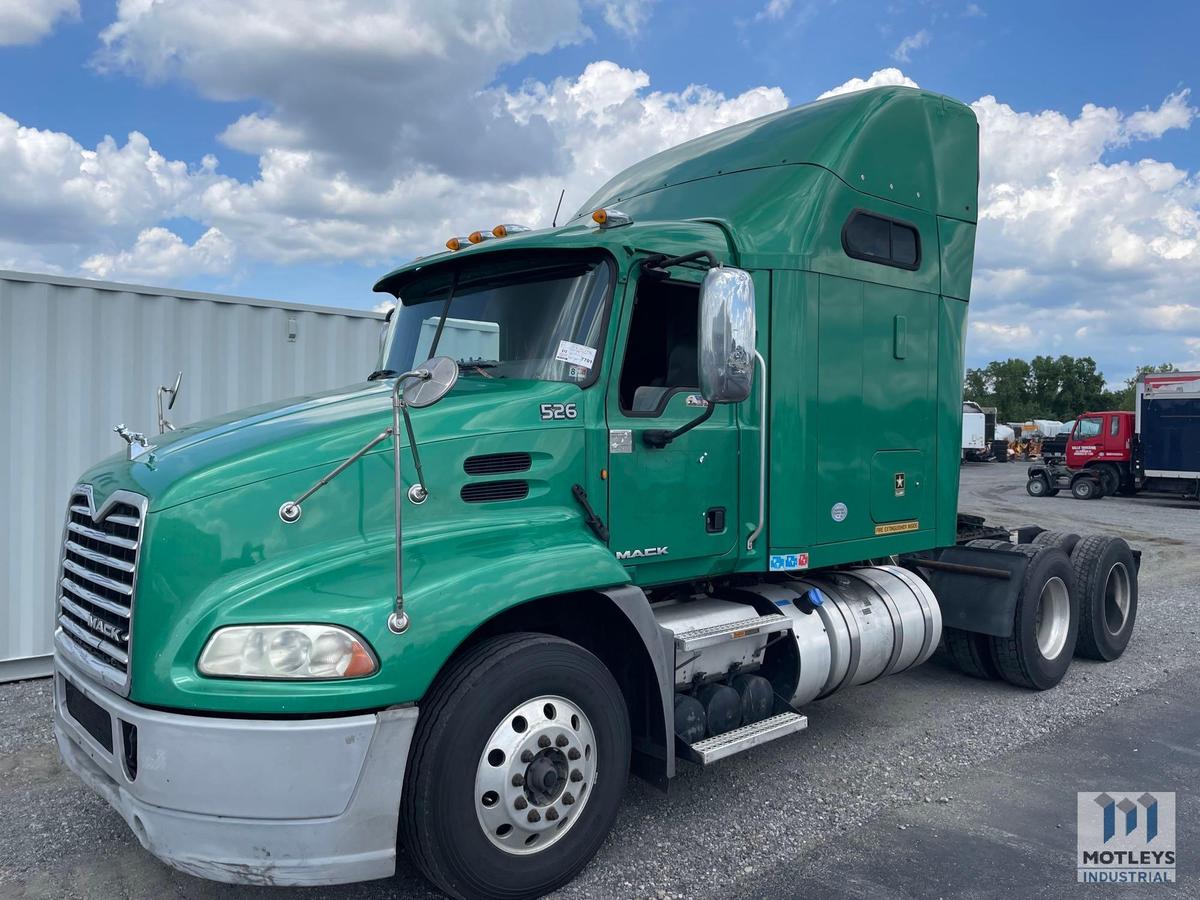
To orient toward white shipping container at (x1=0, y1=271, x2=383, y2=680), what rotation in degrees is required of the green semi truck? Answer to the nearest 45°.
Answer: approximately 90° to its right

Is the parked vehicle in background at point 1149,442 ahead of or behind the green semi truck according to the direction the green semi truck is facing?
behind

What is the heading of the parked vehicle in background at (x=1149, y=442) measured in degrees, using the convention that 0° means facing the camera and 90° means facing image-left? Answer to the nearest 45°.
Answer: approximately 90°

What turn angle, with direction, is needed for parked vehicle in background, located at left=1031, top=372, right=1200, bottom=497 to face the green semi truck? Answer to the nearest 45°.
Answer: approximately 90° to its left

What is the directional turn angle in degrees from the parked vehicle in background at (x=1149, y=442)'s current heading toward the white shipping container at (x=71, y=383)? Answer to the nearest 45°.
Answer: approximately 90° to its left

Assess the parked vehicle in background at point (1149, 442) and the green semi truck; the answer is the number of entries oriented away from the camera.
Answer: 0

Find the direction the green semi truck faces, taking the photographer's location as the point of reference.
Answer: facing the viewer and to the left of the viewer

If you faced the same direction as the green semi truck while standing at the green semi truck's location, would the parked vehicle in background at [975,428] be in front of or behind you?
behind
